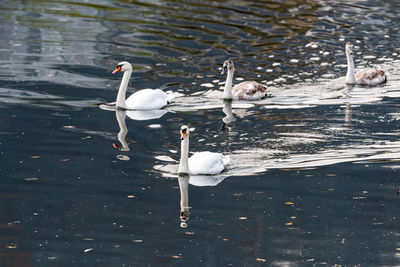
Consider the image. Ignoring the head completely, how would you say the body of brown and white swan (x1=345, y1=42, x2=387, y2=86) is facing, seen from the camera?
to the viewer's left

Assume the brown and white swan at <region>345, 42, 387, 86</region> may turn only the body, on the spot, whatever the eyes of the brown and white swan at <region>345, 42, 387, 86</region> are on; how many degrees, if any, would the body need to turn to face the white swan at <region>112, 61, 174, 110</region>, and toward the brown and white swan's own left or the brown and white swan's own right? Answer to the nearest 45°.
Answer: approximately 45° to the brown and white swan's own left

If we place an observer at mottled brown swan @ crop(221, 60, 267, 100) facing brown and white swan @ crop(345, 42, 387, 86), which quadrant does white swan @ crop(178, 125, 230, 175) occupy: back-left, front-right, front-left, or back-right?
back-right

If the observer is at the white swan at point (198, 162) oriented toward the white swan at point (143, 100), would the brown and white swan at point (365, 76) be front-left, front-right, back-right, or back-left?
front-right

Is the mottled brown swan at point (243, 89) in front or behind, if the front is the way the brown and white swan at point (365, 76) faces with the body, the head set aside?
in front

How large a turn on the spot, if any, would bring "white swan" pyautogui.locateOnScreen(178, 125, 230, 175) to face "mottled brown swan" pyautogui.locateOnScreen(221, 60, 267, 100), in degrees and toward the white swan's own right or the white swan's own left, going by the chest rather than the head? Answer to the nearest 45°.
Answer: approximately 90° to the white swan's own right

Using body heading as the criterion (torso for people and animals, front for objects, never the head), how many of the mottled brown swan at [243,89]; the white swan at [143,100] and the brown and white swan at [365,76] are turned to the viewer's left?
3

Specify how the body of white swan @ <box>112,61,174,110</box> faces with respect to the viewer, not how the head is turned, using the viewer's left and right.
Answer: facing to the left of the viewer

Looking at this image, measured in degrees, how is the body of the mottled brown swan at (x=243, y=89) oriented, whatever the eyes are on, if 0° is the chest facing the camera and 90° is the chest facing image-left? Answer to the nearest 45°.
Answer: approximately 90°

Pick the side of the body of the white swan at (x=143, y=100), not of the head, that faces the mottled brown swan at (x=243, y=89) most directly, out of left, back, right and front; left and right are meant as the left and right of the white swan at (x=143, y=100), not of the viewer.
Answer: back

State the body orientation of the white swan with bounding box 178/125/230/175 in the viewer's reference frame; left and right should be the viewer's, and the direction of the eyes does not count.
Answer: facing to the left of the viewer
